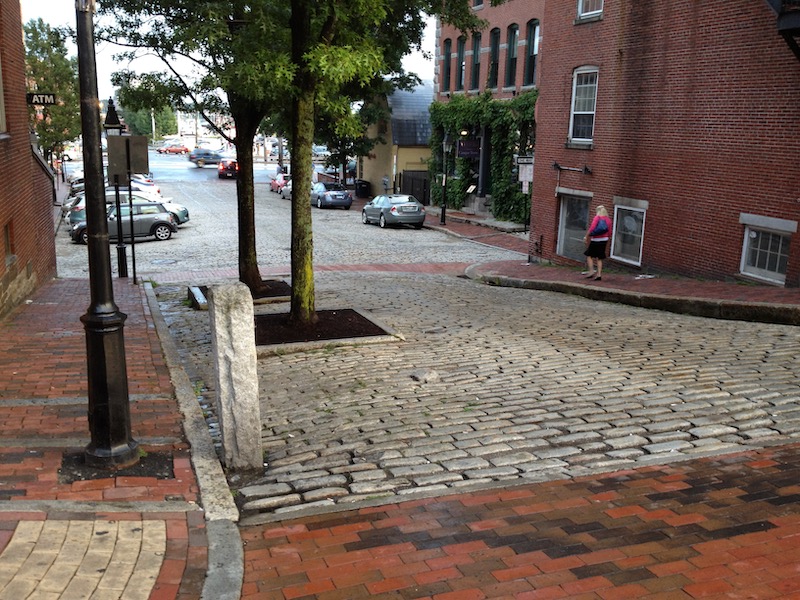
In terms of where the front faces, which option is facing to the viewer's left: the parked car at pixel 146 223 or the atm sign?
the parked car

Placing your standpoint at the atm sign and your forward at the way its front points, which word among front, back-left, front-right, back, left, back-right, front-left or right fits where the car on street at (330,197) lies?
back-left

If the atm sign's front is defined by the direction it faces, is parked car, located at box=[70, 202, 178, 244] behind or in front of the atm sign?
behind

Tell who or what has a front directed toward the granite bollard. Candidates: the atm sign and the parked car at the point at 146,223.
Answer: the atm sign

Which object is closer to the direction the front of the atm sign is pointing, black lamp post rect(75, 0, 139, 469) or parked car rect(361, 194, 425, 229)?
the black lamp post

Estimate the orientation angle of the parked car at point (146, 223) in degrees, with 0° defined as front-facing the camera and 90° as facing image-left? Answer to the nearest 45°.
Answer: approximately 90°

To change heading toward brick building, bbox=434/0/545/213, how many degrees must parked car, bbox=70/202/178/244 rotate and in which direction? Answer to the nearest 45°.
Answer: approximately 180°

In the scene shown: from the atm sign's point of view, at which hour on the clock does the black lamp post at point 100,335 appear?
The black lamp post is roughly at 12 o'clock from the atm sign.

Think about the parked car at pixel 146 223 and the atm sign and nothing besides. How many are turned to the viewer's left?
1
